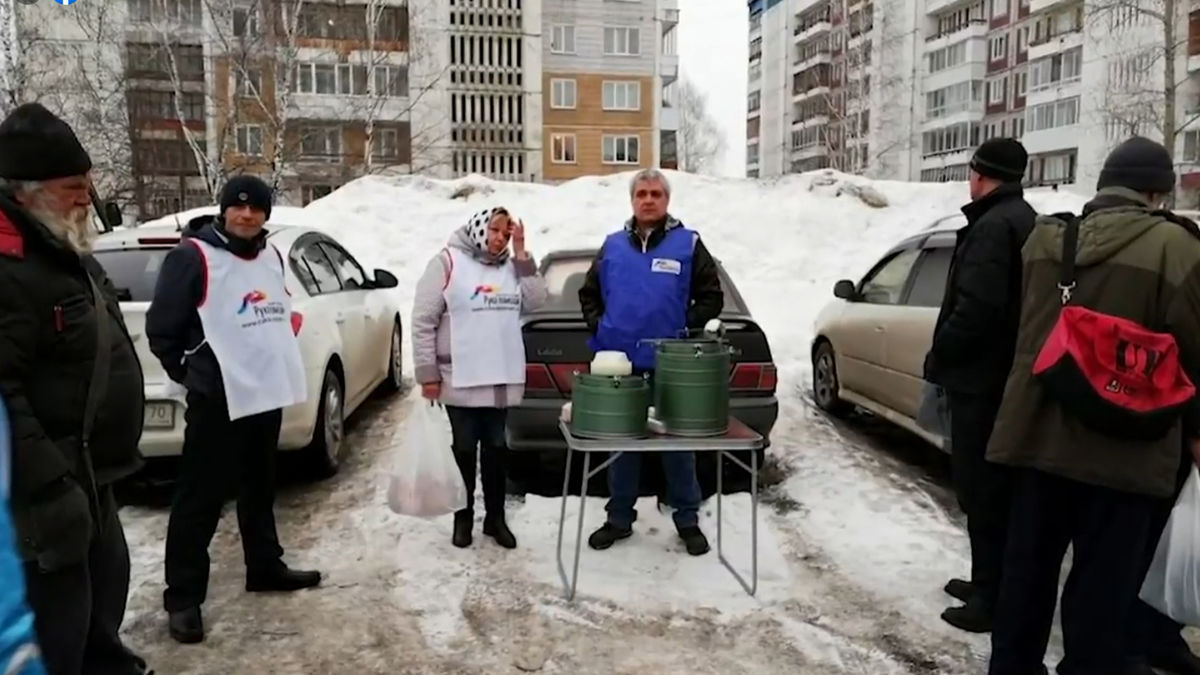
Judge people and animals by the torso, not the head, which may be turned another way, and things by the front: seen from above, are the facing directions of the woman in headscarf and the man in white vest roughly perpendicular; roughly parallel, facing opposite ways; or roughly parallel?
roughly parallel

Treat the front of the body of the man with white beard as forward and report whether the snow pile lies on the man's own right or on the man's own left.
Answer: on the man's own left

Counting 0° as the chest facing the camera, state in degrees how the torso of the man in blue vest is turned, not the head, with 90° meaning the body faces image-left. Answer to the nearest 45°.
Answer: approximately 0°

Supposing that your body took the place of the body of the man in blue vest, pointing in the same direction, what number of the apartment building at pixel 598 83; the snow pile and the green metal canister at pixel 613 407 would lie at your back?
2

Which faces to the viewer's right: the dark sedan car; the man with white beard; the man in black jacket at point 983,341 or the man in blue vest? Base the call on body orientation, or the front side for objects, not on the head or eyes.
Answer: the man with white beard

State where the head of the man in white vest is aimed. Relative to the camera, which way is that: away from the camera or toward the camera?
toward the camera

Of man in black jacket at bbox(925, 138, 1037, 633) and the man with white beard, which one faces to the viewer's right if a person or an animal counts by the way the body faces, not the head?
the man with white beard

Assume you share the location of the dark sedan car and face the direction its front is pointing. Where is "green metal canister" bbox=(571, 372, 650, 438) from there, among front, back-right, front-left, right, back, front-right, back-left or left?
back

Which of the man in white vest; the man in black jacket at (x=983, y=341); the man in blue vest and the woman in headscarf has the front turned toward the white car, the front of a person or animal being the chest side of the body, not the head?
the man in black jacket

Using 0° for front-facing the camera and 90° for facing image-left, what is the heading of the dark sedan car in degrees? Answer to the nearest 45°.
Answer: approximately 180°

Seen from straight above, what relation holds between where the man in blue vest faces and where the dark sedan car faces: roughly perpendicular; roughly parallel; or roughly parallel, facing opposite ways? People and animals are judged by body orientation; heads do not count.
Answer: roughly parallel, facing opposite ways

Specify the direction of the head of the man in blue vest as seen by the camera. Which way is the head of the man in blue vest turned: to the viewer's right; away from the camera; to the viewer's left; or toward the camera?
toward the camera

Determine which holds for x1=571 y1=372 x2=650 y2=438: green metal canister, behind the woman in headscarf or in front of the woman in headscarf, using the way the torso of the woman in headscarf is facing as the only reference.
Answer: in front

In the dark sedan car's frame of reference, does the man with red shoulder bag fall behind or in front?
behind

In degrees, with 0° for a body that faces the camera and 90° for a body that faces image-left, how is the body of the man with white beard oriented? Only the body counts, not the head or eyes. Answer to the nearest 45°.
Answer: approximately 270°

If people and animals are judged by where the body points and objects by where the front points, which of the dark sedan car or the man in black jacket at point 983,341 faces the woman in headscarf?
the man in black jacket

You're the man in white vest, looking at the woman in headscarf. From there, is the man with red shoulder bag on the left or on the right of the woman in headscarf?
right

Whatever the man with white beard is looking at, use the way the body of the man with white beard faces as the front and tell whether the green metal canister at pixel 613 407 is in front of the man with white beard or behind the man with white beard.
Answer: in front
